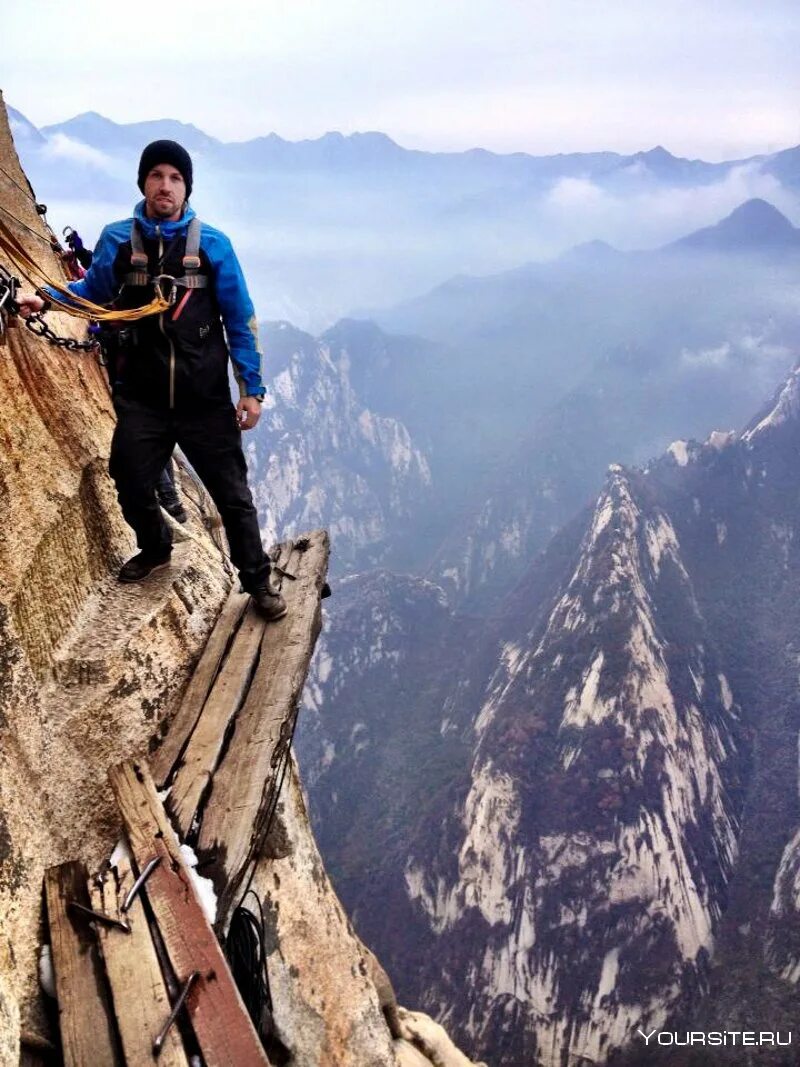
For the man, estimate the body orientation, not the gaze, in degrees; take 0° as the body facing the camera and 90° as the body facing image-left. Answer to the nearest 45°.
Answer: approximately 0°
